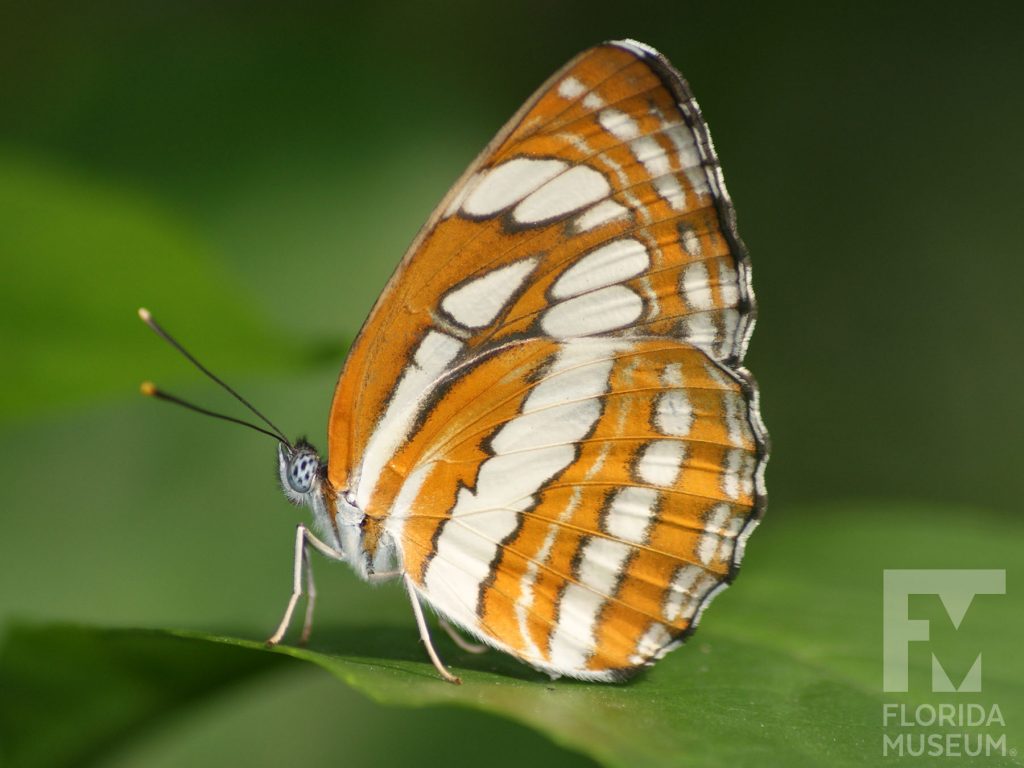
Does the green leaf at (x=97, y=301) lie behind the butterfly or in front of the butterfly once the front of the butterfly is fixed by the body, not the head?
in front

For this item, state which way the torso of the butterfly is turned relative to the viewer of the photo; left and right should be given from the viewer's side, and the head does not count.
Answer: facing to the left of the viewer
